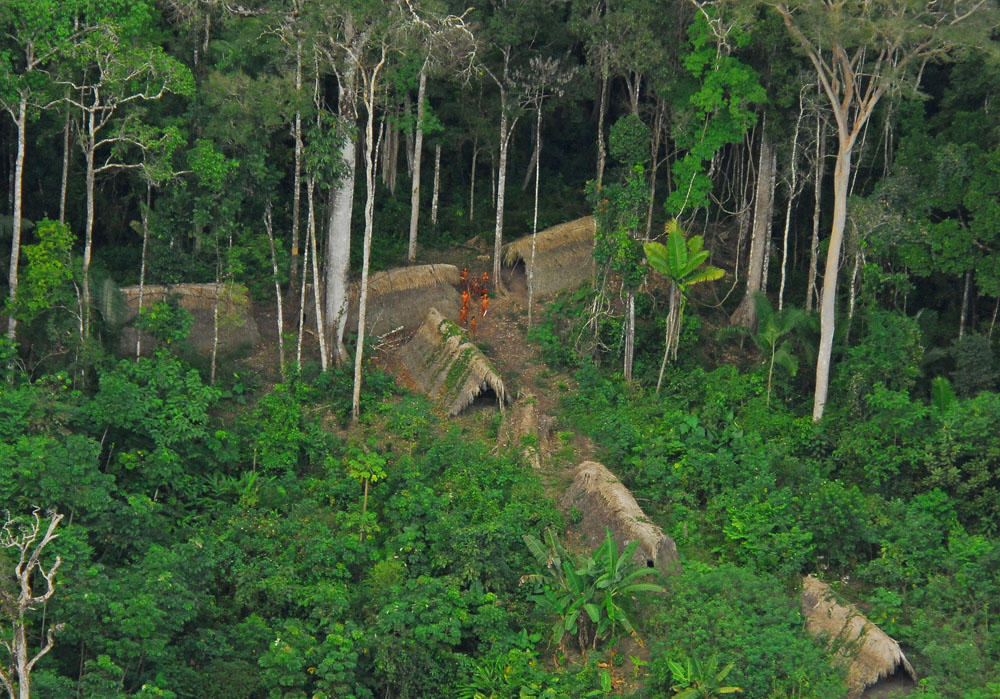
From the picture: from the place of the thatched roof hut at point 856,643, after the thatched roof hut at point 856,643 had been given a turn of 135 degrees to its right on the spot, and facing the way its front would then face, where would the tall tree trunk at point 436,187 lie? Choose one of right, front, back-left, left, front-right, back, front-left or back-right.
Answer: front-right

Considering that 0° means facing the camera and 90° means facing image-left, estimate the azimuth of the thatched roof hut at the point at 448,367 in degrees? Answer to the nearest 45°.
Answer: approximately 315°

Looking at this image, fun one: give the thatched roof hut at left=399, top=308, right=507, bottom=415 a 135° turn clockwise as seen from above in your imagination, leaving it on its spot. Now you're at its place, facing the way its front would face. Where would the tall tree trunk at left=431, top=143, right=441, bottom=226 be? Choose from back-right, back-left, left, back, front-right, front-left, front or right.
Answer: right

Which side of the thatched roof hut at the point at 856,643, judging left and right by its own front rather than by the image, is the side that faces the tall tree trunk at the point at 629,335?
back

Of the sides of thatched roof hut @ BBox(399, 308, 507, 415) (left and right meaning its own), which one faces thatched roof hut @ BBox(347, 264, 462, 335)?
back

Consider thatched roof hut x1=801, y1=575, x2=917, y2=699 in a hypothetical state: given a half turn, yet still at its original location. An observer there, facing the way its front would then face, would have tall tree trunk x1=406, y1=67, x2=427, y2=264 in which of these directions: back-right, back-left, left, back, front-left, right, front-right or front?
front

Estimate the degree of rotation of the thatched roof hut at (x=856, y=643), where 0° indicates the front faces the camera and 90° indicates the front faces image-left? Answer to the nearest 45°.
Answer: approximately 315°

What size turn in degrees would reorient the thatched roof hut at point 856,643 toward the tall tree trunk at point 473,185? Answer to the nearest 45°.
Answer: approximately 180°

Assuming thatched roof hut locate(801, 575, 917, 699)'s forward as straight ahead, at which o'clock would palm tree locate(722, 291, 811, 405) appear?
The palm tree is roughly at 7 o'clock from the thatched roof hut.
